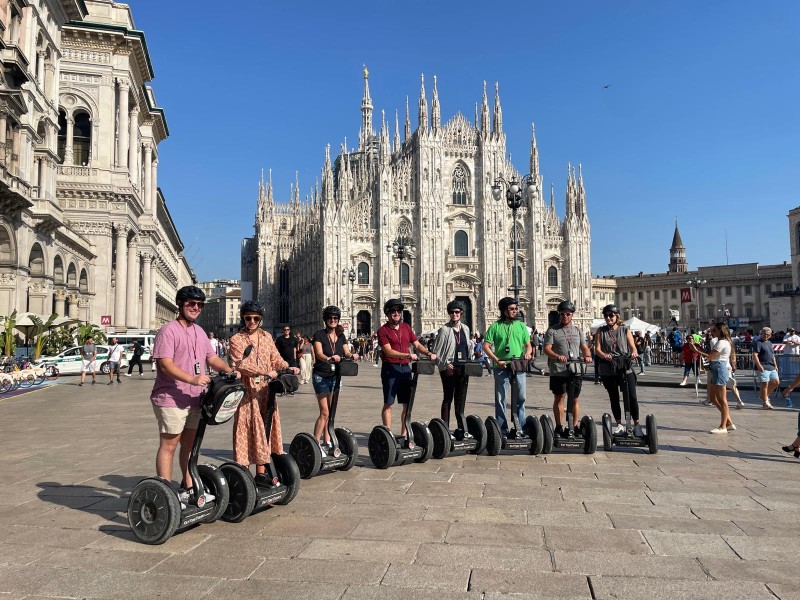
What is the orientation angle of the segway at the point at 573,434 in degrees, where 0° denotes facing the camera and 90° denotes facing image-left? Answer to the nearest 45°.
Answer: approximately 0°

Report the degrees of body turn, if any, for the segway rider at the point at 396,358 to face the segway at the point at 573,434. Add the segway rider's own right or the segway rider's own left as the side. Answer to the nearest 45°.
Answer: approximately 45° to the segway rider's own left

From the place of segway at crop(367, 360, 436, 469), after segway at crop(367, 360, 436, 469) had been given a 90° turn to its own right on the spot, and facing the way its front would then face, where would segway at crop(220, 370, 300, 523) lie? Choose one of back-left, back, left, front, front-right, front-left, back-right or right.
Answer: front

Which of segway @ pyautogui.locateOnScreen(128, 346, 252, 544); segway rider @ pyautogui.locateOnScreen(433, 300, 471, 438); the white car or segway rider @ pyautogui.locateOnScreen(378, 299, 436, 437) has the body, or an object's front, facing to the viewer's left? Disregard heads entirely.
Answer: the white car

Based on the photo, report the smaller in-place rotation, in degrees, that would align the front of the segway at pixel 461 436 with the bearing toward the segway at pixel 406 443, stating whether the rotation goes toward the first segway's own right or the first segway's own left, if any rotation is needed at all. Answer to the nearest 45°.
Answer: approximately 90° to the first segway's own right

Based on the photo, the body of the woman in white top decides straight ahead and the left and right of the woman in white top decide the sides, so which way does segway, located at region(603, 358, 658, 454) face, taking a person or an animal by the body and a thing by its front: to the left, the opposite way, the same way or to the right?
to the left

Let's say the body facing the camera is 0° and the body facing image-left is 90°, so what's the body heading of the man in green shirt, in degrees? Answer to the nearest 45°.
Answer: approximately 0°

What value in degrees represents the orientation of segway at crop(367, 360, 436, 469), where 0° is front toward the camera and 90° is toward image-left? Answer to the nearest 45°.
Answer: approximately 315°

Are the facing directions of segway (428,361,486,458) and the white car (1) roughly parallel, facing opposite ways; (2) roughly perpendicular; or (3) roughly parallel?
roughly perpendicular

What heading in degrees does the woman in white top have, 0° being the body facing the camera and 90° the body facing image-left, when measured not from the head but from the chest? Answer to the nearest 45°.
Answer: approximately 90°
